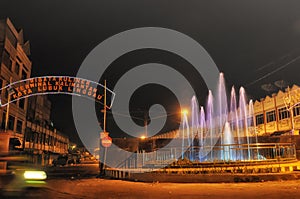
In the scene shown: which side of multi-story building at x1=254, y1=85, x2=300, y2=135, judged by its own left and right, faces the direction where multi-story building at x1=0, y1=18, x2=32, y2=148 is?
front

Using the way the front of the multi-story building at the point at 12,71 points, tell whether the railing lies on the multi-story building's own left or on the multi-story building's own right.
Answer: on the multi-story building's own right

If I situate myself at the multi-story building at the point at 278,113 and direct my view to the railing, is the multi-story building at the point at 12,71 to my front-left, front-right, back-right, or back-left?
front-right

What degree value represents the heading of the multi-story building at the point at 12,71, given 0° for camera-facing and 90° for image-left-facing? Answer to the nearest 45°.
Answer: approximately 270°

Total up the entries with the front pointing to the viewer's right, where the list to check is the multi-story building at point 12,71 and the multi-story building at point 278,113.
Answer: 1

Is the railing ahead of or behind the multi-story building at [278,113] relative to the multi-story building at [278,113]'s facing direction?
ahead

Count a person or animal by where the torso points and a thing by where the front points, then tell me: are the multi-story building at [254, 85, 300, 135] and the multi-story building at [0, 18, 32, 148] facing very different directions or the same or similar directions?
very different directions

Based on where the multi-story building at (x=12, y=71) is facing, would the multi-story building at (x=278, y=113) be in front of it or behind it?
in front

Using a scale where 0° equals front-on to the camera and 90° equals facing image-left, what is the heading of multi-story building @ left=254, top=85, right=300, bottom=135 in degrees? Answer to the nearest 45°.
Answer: approximately 45°
